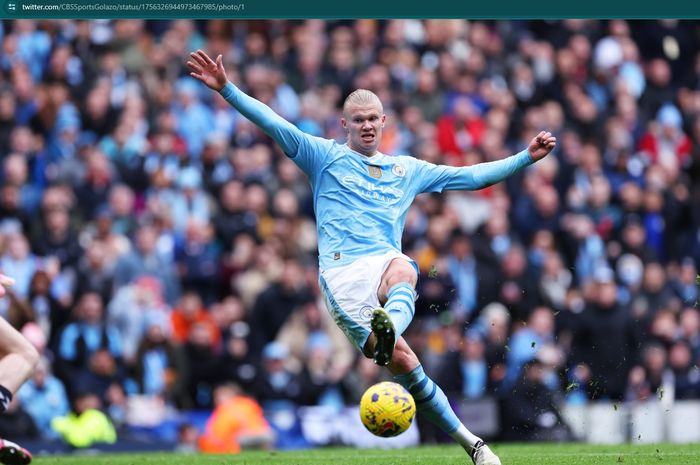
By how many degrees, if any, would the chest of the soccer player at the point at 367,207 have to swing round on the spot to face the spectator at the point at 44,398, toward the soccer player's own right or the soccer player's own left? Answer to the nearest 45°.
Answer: approximately 135° to the soccer player's own right

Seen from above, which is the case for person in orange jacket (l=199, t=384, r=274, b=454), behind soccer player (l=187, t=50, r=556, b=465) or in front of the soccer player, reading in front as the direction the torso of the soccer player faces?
behind

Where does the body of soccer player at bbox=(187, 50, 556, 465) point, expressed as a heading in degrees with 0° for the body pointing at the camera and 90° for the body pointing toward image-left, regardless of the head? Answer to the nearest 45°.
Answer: approximately 0°
